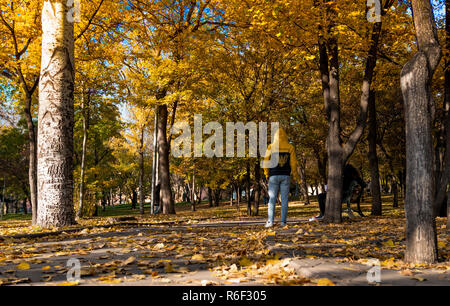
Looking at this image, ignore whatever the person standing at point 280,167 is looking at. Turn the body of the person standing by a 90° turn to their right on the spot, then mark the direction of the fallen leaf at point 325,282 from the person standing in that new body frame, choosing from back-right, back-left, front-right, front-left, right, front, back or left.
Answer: right

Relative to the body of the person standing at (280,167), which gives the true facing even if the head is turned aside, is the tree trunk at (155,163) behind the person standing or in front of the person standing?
in front

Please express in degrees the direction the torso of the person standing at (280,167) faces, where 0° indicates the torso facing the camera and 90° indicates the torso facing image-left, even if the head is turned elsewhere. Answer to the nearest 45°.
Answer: approximately 180°
